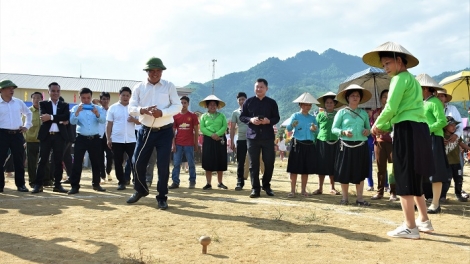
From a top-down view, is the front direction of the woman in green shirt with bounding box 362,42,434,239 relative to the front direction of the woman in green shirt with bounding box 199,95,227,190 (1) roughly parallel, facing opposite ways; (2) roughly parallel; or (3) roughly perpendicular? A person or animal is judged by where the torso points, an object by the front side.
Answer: roughly perpendicular

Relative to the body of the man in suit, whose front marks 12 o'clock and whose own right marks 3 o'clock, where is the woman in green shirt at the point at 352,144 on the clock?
The woman in green shirt is roughly at 10 o'clock from the man in suit.

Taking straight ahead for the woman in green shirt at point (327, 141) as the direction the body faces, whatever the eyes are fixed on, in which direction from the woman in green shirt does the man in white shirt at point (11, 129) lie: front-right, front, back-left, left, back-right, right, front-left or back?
right

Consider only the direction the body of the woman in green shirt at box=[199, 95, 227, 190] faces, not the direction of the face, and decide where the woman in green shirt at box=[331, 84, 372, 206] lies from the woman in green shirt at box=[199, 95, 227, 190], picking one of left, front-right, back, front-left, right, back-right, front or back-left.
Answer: front-left

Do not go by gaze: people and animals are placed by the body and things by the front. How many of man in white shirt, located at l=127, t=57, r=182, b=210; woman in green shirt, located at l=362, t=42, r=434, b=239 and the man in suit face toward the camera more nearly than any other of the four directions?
2

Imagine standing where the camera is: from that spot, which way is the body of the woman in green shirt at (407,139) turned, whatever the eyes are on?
to the viewer's left

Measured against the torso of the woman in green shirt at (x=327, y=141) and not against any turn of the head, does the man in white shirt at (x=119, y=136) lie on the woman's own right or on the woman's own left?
on the woman's own right

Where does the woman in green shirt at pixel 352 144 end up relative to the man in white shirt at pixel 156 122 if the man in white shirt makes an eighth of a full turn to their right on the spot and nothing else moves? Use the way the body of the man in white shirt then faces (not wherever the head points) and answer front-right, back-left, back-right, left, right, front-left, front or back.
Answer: back-left
